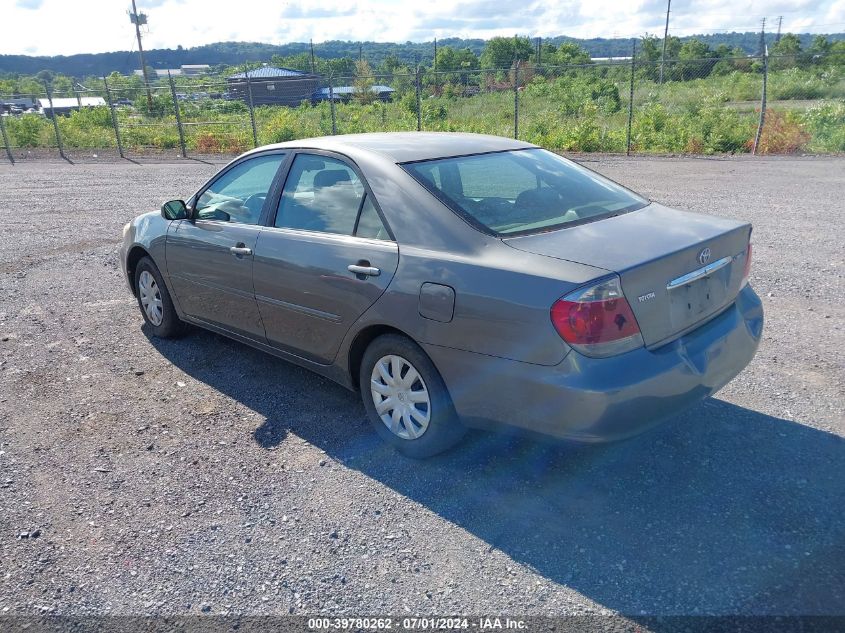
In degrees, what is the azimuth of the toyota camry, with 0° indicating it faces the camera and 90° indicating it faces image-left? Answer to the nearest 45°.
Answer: approximately 135°

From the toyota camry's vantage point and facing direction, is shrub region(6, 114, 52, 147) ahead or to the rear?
ahead

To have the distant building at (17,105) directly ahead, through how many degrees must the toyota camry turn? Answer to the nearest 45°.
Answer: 0° — it already faces it

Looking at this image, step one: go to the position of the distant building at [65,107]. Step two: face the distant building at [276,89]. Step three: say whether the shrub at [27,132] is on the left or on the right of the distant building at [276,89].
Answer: right

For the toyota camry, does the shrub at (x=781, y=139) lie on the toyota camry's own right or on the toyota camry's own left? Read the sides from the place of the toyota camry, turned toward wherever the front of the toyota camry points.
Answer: on the toyota camry's own right

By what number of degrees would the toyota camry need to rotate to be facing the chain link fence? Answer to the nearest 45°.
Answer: approximately 45° to its right

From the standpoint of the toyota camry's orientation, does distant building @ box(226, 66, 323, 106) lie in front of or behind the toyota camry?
in front

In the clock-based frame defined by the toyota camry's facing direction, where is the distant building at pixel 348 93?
The distant building is roughly at 1 o'clock from the toyota camry.

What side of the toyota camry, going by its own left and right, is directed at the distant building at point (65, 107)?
front

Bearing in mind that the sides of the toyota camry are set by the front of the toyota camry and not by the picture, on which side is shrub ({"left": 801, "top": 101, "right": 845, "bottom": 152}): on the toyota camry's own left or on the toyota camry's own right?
on the toyota camry's own right
